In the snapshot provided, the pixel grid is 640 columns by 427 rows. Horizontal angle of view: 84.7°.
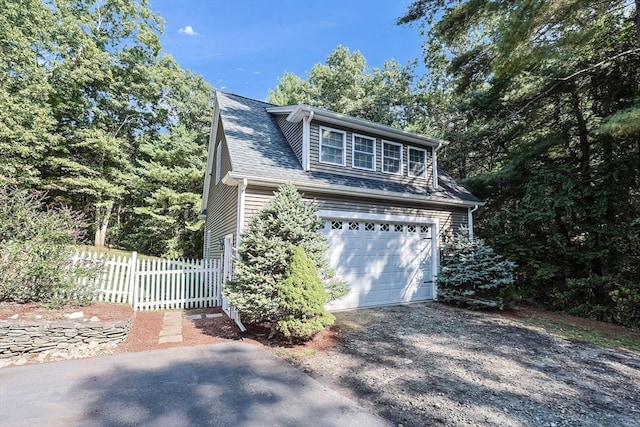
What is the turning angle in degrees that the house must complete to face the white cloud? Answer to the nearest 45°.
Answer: approximately 180°

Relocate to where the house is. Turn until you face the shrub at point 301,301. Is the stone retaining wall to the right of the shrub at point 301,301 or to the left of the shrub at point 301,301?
right

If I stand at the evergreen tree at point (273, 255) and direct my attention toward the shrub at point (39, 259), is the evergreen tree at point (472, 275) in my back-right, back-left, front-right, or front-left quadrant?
back-right

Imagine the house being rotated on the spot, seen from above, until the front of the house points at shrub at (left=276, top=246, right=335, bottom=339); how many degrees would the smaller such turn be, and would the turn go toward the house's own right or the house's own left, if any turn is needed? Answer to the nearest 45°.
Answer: approximately 45° to the house's own right

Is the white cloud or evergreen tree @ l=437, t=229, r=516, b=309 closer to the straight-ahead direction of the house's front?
the evergreen tree

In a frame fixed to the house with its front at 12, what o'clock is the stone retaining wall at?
The stone retaining wall is roughly at 3 o'clock from the house.

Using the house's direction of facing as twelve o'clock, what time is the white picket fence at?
The white picket fence is roughly at 4 o'clock from the house.

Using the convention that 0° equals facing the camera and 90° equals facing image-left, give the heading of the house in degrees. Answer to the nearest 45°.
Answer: approximately 315°

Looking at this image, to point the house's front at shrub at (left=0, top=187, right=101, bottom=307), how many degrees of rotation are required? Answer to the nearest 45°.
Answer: approximately 90° to its right

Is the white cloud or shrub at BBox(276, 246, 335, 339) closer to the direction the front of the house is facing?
the shrub
